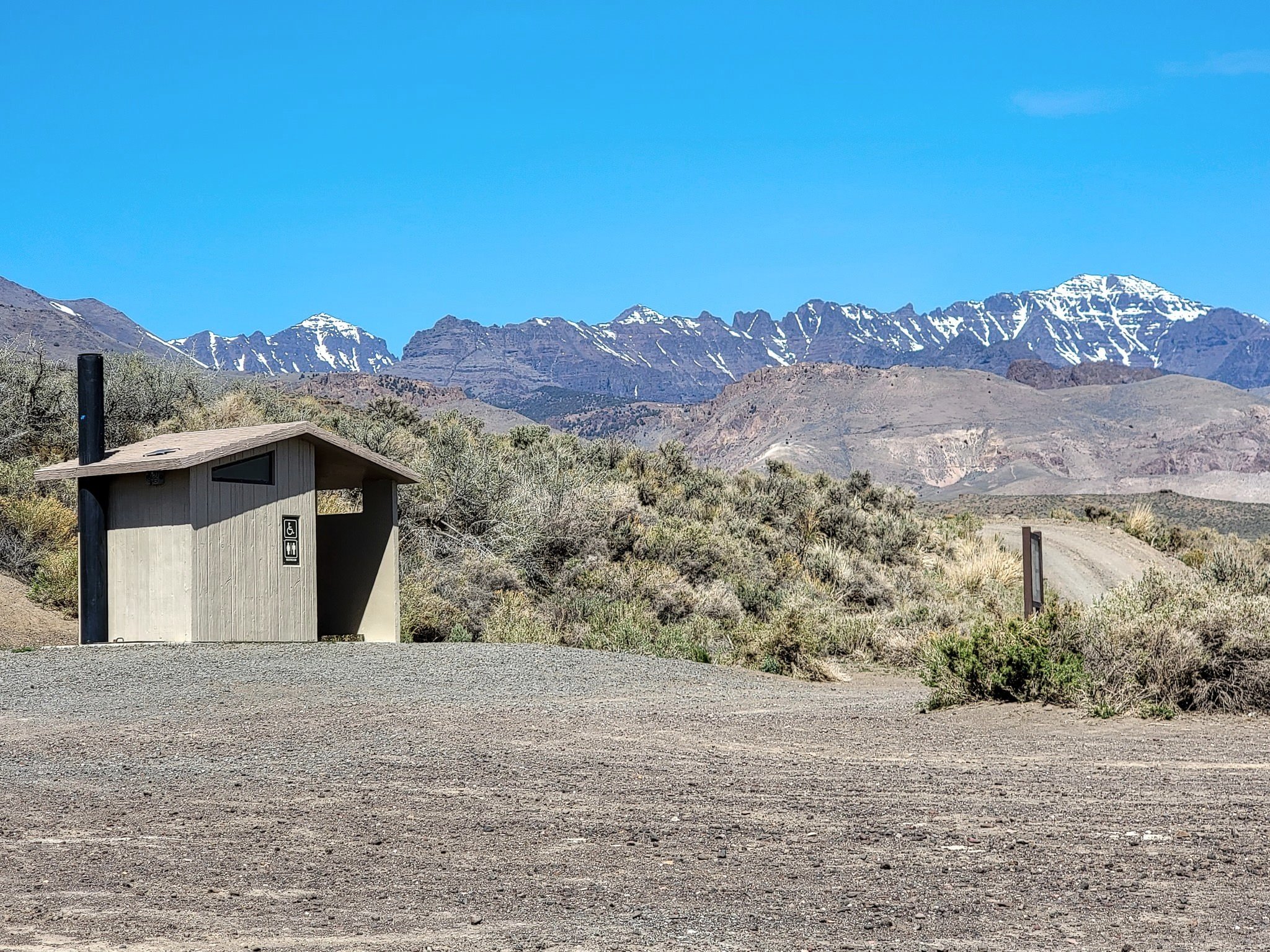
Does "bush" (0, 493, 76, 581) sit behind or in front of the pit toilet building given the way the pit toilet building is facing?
behind

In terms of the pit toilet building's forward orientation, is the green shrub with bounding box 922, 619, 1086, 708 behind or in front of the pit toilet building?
in front

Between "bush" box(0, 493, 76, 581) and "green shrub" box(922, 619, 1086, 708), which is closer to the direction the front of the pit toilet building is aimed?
the green shrub

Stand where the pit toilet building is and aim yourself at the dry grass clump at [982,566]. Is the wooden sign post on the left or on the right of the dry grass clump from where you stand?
right

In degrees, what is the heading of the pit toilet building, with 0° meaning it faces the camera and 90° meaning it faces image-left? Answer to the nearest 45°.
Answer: approximately 315°

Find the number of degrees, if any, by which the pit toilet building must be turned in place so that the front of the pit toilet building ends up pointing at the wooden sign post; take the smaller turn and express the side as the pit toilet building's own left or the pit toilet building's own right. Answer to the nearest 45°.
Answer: approximately 45° to the pit toilet building's own left

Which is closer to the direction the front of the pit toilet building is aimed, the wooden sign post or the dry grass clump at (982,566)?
the wooden sign post

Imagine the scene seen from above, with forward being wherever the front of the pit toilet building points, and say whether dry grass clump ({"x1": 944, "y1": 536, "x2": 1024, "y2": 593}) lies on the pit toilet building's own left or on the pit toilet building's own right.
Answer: on the pit toilet building's own left
